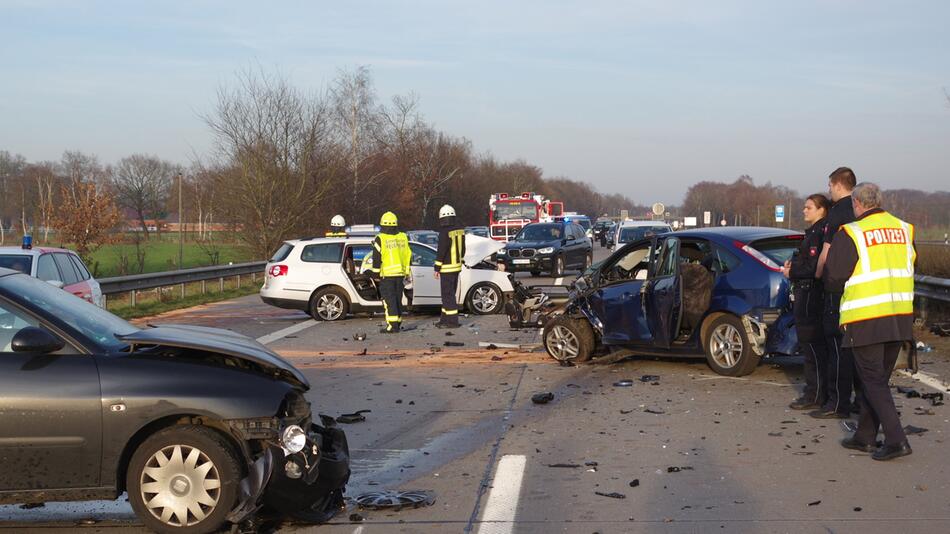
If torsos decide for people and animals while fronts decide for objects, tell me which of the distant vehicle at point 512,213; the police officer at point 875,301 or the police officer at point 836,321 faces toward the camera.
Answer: the distant vehicle

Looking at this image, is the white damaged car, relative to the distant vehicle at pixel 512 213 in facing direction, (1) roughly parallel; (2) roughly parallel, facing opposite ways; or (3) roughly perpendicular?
roughly perpendicular

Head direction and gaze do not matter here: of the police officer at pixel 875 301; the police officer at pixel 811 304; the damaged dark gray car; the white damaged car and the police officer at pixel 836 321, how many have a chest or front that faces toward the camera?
0

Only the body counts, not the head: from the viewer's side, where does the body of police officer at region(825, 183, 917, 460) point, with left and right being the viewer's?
facing away from the viewer and to the left of the viewer

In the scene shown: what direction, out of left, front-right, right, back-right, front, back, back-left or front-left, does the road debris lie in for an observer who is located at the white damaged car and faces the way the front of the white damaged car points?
right

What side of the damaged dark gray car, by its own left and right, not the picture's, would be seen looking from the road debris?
front

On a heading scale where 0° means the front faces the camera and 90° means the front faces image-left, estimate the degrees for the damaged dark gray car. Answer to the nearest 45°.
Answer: approximately 270°

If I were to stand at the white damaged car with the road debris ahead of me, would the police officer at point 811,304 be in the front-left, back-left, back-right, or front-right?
front-left

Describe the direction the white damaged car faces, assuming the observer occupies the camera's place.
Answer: facing to the right of the viewer

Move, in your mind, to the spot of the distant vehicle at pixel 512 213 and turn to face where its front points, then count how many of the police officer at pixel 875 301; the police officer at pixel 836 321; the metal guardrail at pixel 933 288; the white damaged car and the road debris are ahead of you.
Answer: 5

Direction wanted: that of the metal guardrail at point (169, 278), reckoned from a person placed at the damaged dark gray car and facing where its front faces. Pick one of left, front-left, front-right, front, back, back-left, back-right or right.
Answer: left

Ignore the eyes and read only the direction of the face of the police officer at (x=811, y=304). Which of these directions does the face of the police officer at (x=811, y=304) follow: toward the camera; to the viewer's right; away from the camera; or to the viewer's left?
to the viewer's left

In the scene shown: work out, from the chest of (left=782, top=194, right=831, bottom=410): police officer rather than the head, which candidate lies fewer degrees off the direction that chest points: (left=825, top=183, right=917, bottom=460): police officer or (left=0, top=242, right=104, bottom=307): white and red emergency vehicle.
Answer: the white and red emergency vehicle

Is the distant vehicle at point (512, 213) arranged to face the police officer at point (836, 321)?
yes

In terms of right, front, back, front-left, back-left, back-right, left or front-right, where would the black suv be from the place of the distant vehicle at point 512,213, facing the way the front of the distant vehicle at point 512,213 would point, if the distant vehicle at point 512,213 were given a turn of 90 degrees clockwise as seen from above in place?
left

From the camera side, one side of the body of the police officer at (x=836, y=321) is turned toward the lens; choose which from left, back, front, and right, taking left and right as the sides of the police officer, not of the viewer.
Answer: left

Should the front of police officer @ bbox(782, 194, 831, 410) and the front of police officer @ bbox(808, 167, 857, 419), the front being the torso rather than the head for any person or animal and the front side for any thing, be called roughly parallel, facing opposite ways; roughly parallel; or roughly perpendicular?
roughly parallel

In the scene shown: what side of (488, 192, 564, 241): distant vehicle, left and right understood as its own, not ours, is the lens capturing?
front

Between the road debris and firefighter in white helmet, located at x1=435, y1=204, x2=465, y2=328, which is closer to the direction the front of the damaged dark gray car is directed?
the road debris

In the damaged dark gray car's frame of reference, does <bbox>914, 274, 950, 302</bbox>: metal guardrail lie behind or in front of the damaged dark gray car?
in front
